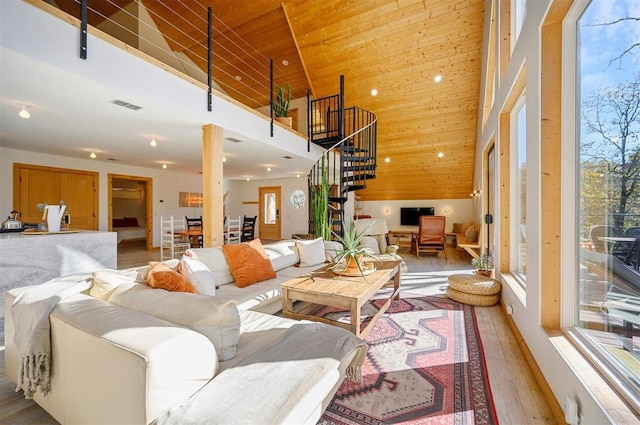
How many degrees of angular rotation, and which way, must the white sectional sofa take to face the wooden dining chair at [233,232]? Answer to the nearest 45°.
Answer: approximately 135° to its left

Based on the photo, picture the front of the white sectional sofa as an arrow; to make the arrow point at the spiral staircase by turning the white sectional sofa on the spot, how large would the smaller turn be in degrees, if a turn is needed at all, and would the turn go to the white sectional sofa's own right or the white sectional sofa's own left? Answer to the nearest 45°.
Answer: approximately 90° to the white sectional sofa's own left

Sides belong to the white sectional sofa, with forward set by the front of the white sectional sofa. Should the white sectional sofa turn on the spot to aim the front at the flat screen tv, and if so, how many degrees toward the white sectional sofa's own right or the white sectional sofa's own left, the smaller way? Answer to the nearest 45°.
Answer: approximately 90° to the white sectional sofa's own left

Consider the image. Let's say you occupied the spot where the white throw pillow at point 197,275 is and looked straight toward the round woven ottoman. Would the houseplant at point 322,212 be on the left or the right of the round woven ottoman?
left

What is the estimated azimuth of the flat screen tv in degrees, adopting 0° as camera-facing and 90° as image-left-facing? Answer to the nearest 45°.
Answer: approximately 0°

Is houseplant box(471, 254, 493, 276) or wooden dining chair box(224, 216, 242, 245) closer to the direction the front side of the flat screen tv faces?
the houseplant
